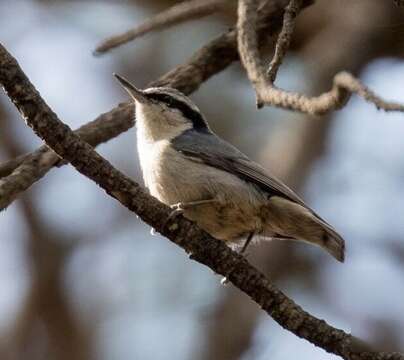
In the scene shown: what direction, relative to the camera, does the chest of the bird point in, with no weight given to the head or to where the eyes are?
to the viewer's left
